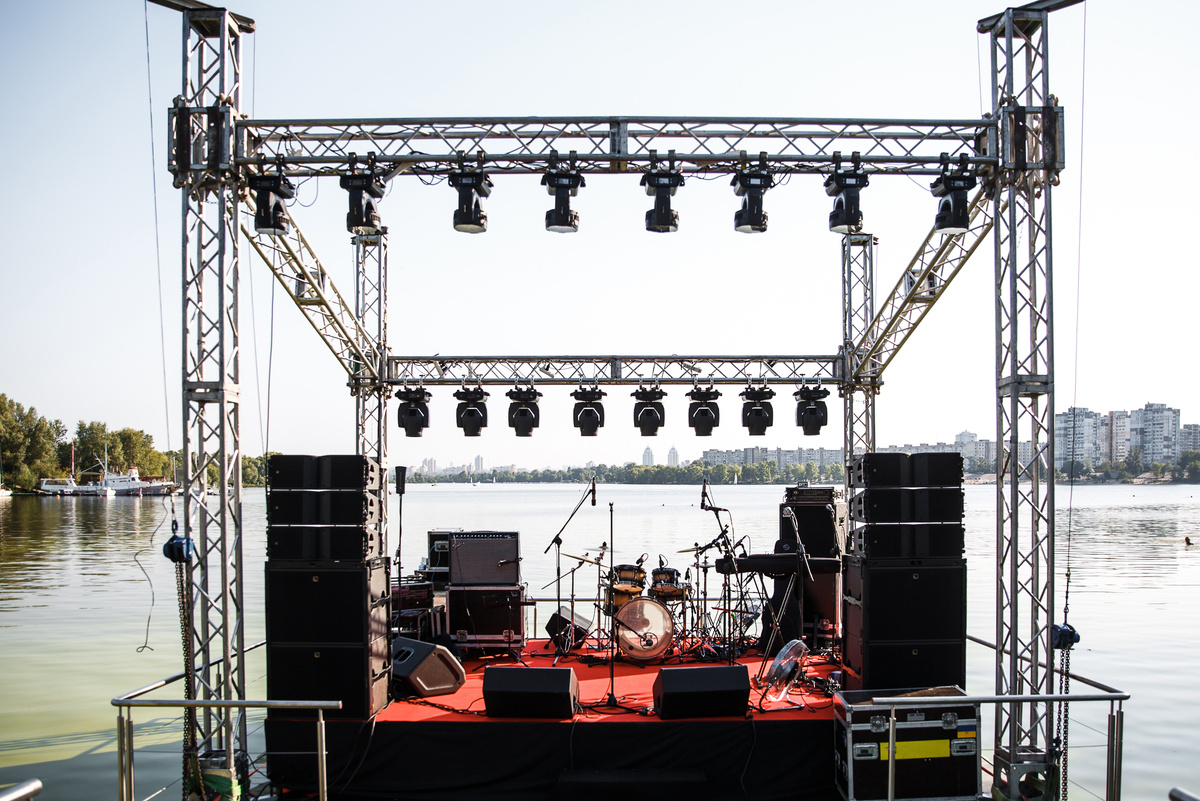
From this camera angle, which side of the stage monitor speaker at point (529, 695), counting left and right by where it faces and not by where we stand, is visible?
back

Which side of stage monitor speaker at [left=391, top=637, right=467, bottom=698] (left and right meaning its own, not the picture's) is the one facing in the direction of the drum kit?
front

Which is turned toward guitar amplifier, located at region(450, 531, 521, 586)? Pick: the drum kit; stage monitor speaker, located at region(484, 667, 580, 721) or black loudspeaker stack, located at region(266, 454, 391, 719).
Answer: the stage monitor speaker

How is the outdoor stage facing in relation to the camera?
toward the camera

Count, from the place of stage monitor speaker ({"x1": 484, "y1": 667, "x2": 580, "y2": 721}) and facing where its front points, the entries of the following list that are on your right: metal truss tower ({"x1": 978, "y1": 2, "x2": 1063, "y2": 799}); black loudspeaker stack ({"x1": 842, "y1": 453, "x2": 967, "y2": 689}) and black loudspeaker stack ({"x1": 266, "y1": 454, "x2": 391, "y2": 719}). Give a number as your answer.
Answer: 2

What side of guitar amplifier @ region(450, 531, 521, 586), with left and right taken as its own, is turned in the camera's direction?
front

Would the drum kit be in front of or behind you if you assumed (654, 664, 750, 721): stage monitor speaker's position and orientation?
in front

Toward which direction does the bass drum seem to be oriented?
toward the camera

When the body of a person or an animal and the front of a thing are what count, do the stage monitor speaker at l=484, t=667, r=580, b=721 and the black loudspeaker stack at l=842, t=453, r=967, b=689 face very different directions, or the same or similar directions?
very different directions

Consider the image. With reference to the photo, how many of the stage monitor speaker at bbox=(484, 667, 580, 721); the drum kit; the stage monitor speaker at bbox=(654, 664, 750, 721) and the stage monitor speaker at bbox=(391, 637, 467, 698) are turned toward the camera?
1

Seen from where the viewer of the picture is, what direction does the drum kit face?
facing the viewer

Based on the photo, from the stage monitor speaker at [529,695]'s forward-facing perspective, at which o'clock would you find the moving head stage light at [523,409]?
The moving head stage light is roughly at 12 o'clock from the stage monitor speaker.

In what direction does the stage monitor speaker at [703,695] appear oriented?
away from the camera

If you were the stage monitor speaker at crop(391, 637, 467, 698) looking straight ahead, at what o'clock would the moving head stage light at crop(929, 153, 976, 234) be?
The moving head stage light is roughly at 2 o'clock from the stage monitor speaker.
